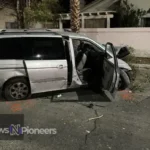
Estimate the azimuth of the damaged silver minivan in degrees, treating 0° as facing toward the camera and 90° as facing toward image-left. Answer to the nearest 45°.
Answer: approximately 270°
